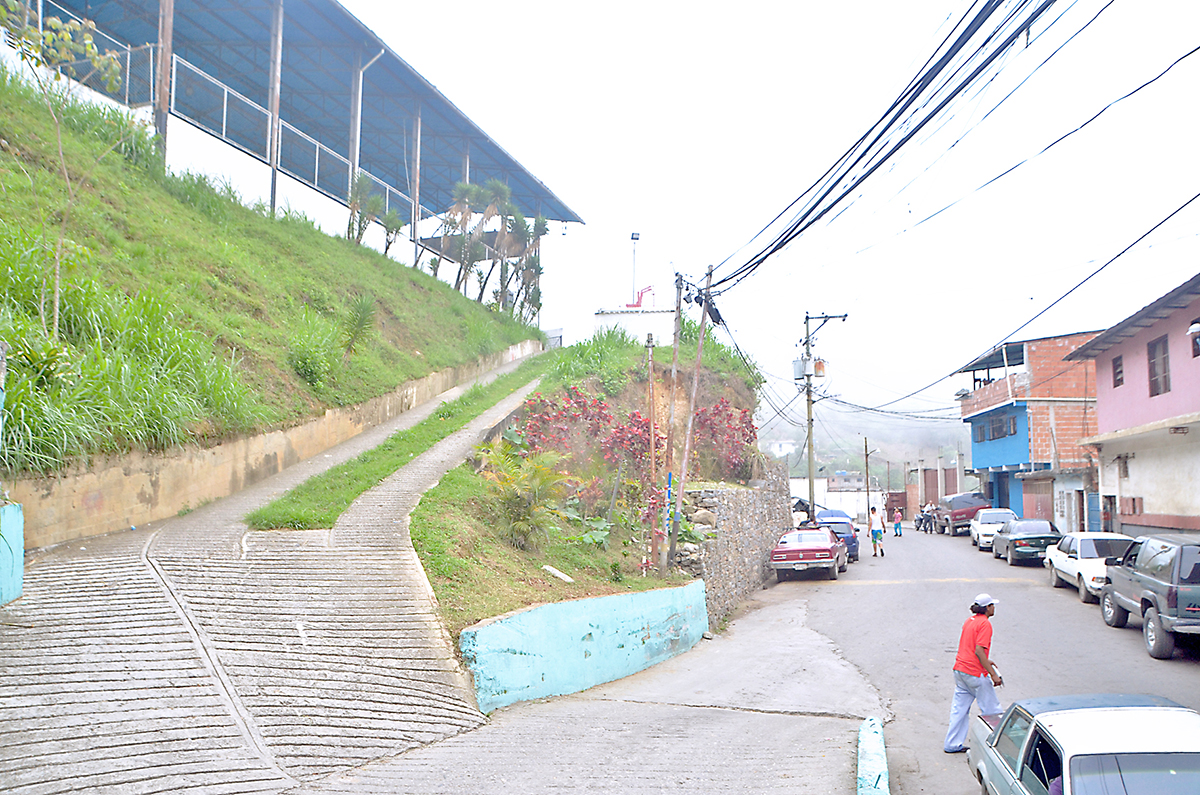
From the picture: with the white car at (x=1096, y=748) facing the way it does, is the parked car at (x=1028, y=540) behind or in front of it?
behind

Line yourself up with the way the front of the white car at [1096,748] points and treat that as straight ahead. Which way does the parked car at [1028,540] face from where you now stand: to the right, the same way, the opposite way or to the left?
the opposite way
